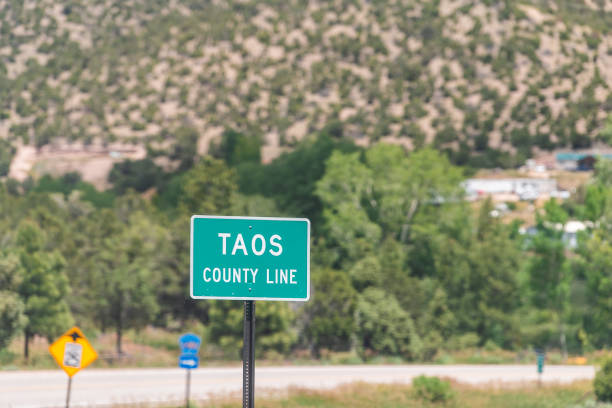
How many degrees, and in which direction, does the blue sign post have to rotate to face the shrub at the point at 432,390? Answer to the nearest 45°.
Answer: approximately 135° to its left

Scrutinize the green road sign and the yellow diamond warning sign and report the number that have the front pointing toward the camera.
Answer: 2

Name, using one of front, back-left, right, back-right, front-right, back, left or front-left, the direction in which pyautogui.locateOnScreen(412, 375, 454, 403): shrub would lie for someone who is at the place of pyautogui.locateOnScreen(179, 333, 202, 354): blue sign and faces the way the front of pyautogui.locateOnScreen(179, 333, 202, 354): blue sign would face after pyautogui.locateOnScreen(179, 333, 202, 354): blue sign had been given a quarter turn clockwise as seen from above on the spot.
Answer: back-right

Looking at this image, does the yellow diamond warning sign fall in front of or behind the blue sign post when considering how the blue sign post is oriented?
in front

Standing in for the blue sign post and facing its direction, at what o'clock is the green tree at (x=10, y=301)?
The green tree is roughly at 5 o'clock from the blue sign post.

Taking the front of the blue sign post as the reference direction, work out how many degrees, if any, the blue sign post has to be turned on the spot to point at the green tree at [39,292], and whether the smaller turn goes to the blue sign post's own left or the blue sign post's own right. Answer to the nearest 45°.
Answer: approximately 180°

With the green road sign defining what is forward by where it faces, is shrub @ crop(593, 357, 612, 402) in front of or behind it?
behind

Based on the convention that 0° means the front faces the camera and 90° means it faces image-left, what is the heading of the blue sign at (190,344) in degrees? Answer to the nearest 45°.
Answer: approximately 0°
